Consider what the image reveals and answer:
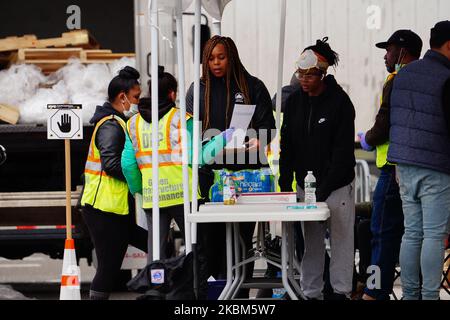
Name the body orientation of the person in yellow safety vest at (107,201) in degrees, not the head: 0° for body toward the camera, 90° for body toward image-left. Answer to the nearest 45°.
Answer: approximately 270°

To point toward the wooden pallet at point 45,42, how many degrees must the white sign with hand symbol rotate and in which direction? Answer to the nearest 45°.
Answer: approximately 180°

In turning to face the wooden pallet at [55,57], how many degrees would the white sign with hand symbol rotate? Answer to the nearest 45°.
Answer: approximately 180°

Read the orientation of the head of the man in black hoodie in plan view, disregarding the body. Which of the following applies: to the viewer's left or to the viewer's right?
to the viewer's left

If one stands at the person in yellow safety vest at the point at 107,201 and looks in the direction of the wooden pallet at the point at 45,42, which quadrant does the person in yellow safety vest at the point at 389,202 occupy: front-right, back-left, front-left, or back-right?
back-right

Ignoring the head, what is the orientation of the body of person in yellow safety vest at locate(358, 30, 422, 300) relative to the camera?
to the viewer's left

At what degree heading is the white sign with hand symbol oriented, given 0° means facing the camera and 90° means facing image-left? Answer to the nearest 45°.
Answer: approximately 0°

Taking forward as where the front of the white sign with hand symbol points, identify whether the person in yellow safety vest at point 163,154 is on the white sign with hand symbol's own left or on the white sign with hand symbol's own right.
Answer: on the white sign with hand symbol's own left

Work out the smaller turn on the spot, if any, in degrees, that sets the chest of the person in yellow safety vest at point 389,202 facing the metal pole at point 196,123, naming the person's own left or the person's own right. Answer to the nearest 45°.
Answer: approximately 45° to the person's own left

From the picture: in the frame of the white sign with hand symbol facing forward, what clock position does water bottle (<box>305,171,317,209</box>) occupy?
The water bottle is roughly at 10 o'clock from the white sign with hand symbol.

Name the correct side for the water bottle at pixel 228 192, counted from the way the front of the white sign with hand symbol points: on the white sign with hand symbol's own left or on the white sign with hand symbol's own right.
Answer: on the white sign with hand symbol's own left
